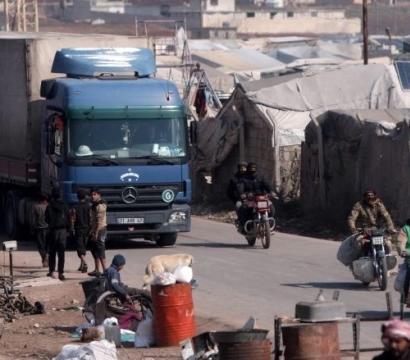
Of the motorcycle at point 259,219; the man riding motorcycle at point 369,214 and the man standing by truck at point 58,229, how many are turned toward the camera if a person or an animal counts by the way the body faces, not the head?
2

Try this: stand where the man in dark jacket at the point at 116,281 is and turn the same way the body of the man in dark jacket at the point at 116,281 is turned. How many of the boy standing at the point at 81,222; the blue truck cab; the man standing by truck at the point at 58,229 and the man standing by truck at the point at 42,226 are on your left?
4

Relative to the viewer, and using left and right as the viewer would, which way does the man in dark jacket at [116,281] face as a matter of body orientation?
facing to the right of the viewer

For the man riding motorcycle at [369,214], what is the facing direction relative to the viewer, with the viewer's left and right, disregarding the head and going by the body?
facing the viewer

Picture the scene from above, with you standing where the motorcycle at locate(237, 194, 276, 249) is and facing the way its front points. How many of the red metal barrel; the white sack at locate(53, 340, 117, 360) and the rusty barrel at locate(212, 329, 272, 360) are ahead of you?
3

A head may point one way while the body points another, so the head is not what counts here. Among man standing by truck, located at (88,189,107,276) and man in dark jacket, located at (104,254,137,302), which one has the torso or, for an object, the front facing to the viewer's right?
the man in dark jacket

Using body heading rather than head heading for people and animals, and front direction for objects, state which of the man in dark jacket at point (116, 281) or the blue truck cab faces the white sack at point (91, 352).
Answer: the blue truck cab

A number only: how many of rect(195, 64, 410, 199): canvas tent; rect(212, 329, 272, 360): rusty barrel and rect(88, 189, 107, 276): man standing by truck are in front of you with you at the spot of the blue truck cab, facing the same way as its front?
2

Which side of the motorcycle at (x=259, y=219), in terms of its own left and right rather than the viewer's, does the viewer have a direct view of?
front

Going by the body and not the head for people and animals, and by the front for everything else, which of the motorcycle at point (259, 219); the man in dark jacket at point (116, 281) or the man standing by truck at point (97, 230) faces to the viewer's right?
the man in dark jacket

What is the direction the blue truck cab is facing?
toward the camera

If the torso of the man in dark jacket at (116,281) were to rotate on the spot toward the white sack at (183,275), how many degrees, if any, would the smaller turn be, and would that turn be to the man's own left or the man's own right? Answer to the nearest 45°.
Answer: approximately 45° to the man's own right

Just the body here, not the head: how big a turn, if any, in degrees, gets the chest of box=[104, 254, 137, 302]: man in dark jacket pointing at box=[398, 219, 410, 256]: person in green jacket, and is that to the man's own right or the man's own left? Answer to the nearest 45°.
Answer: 0° — they already face them

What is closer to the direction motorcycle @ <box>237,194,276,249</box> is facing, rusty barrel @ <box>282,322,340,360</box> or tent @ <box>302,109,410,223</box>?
the rusty barrel
